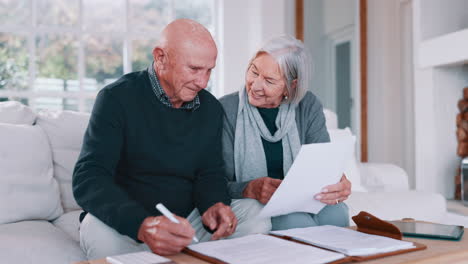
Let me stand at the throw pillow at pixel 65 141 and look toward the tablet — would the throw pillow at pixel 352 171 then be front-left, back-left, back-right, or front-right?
front-left

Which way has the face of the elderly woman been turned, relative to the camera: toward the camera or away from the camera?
toward the camera

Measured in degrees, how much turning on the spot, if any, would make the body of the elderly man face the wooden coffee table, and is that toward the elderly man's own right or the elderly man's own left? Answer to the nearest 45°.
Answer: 0° — they already face it

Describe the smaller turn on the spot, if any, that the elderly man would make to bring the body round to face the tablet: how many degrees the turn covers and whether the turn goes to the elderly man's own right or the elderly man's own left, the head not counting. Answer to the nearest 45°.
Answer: approximately 45° to the elderly man's own left

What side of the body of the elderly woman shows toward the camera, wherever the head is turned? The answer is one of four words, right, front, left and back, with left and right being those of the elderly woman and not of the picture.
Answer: front

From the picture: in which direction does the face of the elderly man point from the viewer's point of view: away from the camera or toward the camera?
toward the camera

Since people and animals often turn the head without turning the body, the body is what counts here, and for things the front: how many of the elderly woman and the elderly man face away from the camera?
0

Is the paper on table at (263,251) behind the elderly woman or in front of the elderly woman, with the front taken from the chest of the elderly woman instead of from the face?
in front

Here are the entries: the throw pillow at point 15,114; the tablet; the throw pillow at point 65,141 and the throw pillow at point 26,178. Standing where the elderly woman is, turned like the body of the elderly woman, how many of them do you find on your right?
3

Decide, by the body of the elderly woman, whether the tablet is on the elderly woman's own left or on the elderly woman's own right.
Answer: on the elderly woman's own left

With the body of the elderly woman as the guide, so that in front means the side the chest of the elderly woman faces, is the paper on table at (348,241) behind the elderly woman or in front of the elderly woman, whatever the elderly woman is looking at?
in front

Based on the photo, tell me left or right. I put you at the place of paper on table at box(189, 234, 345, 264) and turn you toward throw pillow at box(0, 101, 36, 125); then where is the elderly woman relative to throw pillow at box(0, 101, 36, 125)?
right

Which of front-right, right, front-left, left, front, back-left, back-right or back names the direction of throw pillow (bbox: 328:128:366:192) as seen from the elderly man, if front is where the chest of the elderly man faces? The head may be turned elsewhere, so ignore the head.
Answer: left

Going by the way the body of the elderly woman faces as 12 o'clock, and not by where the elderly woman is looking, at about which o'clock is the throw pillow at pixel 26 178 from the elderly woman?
The throw pillow is roughly at 3 o'clock from the elderly woman.
